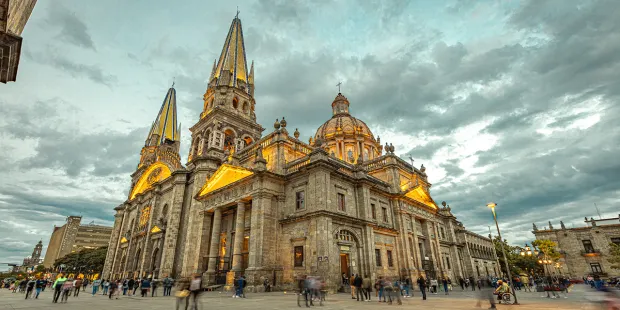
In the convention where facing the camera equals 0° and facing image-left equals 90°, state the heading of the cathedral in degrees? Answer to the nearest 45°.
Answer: approximately 45°

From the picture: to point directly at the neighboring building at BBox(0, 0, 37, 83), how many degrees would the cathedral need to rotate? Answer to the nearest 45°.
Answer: approximately 45° to its left

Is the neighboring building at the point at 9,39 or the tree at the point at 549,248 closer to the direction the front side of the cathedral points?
the neighboring building

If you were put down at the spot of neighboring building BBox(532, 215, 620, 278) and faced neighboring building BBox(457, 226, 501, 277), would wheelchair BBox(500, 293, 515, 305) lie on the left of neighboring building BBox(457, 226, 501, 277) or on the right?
left

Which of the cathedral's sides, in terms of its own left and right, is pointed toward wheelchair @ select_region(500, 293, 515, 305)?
left

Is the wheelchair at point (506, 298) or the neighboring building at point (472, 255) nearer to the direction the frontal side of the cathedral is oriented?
the wheelchair

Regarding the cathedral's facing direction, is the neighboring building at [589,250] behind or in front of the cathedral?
behind

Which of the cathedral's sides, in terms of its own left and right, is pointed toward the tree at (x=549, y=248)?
back

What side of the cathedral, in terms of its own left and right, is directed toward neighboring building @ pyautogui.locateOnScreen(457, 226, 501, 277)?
back
